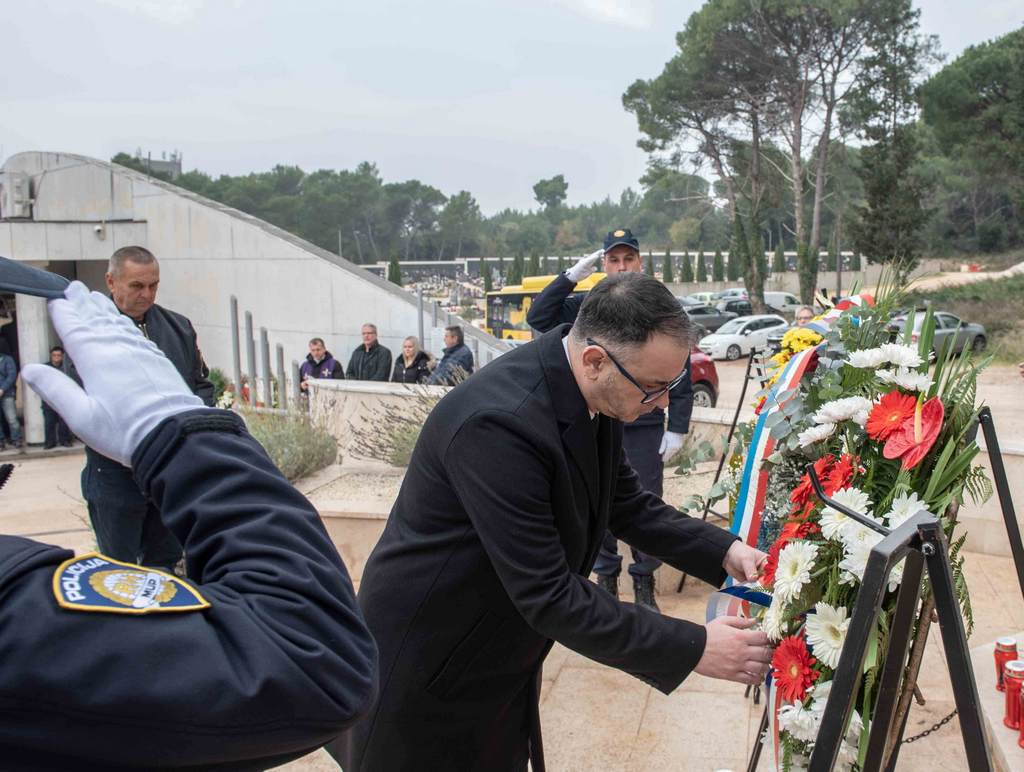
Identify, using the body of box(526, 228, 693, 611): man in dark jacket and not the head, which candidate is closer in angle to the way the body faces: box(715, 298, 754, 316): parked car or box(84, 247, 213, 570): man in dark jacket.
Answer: the man in dark jacket

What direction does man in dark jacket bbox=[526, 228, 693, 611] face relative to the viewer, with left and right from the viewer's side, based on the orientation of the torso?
facing the viewer

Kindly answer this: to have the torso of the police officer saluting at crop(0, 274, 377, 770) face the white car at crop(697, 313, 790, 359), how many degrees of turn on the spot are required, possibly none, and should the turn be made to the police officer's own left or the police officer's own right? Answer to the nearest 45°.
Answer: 0° — they already face it

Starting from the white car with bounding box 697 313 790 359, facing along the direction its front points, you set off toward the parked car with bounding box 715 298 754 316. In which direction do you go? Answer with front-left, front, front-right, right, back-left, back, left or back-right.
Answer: back-right

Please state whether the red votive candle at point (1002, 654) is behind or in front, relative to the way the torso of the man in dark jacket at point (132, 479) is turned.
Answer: in front

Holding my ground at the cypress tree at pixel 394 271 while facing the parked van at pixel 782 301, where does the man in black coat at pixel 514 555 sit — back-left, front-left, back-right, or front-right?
front-right

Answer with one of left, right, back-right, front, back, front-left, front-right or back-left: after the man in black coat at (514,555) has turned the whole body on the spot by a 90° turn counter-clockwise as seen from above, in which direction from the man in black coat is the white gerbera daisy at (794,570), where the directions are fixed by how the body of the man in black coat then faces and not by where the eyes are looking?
right

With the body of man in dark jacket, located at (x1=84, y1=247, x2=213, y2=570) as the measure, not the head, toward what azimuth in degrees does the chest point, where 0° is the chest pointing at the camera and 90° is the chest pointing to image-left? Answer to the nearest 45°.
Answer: approximately 315°

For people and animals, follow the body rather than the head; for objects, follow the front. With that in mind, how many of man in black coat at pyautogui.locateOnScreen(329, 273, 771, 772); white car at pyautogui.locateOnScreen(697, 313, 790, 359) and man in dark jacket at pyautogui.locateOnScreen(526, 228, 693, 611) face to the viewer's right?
1

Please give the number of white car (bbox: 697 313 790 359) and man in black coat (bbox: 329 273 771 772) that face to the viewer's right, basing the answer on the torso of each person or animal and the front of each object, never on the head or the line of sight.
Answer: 1

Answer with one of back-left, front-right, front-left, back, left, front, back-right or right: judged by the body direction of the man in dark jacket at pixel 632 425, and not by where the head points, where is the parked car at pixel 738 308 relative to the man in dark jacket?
back

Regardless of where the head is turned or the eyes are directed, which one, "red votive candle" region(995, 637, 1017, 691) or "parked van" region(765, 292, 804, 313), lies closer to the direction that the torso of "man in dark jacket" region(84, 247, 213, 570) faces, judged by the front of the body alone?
the red votive candle

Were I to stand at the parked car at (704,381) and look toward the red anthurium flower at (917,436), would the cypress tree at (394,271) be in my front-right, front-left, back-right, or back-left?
back-right

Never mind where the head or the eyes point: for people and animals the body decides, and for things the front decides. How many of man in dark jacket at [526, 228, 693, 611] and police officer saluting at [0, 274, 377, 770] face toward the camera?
1

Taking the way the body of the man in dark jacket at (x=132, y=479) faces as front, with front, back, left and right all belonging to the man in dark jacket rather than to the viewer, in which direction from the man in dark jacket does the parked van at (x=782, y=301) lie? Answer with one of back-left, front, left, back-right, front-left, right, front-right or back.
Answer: left

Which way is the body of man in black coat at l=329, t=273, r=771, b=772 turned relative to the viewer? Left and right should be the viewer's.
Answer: facing to the right of the viewer

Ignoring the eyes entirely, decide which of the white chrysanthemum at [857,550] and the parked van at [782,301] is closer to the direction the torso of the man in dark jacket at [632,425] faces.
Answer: the white chrysanthemum

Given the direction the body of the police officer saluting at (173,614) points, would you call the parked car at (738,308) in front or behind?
in front
